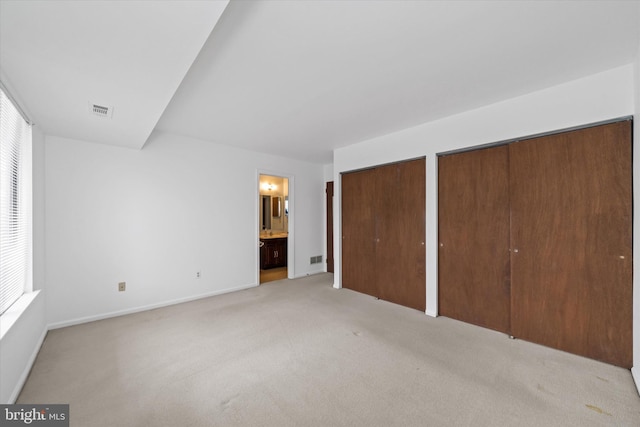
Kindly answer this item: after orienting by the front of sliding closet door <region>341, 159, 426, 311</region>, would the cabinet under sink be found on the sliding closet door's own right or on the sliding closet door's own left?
on the sliding closet door's own right

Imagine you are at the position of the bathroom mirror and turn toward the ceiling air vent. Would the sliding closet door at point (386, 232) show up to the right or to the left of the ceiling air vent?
left

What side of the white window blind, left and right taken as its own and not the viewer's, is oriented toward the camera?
right

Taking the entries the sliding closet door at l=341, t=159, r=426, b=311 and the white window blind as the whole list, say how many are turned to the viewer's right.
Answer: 1

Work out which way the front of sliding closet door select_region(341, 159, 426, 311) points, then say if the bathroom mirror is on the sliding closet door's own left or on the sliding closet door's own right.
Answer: on the sliding closet door's own right

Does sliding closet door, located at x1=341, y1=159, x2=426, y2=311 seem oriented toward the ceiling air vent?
yes

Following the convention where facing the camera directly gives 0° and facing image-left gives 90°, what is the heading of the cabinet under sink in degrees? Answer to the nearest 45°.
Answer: approximately 315°

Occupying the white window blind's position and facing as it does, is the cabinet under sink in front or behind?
in front

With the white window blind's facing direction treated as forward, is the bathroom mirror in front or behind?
in front

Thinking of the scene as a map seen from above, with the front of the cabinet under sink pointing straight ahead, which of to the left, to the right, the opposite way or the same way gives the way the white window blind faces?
to the left

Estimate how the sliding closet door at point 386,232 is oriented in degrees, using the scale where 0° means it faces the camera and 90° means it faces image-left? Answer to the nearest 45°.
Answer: approximately 45°

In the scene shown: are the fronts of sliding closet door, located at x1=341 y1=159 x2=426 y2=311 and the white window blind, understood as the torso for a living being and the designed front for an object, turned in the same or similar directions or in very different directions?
very different directions

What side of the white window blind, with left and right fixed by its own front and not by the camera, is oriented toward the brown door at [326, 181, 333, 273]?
front
